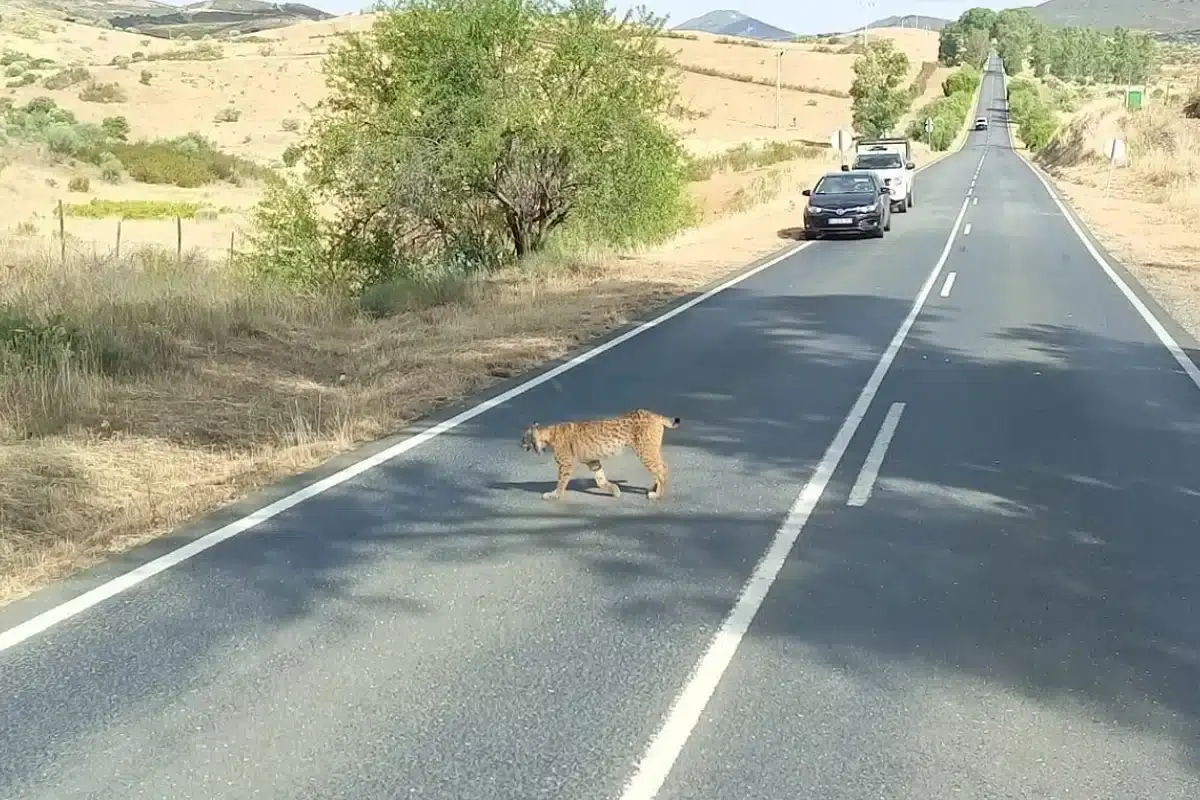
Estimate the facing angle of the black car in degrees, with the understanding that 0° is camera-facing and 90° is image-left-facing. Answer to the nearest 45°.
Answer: approximately 0°

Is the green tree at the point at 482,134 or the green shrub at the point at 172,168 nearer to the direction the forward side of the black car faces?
the green tree

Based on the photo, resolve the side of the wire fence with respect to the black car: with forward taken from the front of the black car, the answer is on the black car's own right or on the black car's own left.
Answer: on the black car's own right

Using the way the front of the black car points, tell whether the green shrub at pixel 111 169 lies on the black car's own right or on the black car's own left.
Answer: on the black car's own right

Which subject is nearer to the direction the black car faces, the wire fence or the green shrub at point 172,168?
the wire fence

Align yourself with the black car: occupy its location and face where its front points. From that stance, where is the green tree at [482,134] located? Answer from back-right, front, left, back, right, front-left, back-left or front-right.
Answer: front-right

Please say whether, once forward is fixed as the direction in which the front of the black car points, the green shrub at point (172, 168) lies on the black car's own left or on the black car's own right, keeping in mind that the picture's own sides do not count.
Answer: on the black car's own right

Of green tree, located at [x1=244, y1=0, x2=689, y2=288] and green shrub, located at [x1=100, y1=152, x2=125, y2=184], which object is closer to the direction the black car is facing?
the green tree
